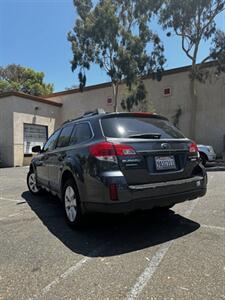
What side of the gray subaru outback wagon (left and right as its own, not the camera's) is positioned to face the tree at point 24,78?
front

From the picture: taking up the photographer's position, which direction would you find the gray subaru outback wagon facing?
facing away from the viewer and to the left of the viewer

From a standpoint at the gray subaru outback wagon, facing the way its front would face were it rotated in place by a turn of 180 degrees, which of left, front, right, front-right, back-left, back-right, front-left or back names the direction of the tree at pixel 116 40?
back-left

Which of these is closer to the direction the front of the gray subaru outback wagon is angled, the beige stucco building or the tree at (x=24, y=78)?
the tree

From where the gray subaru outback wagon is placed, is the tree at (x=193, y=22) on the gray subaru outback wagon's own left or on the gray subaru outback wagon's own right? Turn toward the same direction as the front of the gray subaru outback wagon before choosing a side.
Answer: on the gray subaru outback wagon's own right

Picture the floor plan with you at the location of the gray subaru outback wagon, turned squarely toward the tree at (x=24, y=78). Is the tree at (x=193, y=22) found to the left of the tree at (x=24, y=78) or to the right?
right

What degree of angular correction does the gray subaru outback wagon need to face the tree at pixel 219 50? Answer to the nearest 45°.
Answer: approximately 90° to its right
